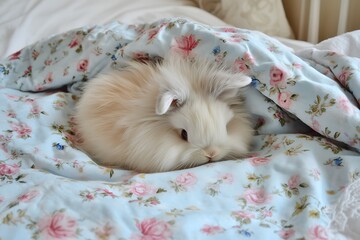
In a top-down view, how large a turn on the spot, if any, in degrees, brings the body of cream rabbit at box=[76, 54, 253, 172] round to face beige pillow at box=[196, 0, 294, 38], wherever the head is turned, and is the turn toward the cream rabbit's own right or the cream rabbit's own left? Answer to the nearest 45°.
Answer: approximately 90° to the cream rabbit's own left

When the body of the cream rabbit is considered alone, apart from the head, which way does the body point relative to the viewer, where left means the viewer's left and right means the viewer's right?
facing the viewer and to the right of the viewer
